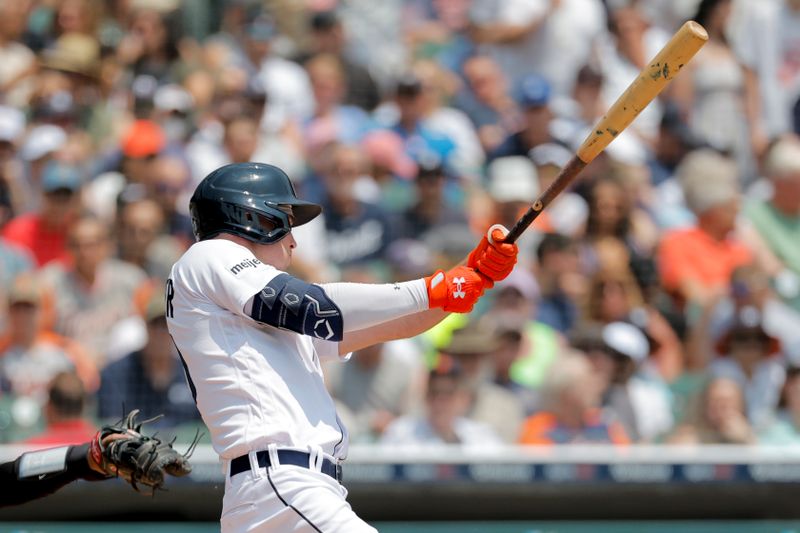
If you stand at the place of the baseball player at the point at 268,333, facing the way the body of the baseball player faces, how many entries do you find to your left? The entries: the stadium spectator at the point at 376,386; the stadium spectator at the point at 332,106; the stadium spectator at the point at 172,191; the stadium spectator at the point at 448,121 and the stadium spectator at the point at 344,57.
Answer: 5

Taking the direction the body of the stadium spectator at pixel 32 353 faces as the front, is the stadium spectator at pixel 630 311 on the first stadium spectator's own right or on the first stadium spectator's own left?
on the first stadium spectator's own left

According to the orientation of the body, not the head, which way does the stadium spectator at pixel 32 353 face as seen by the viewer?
toward the camera

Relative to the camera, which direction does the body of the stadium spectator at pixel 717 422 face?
toward the camera

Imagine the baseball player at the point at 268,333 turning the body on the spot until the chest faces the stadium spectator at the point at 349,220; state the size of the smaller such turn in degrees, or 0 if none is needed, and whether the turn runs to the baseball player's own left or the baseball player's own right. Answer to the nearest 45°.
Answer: approximately 90° to the baseball player's own left

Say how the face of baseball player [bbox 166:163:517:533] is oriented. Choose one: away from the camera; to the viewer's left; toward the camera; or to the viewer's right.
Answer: to the viewer's right

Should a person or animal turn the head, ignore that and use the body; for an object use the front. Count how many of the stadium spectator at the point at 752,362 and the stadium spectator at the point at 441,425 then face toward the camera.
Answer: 2

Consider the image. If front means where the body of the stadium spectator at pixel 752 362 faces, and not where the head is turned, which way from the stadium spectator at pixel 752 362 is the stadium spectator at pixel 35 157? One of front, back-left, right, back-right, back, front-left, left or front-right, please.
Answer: right

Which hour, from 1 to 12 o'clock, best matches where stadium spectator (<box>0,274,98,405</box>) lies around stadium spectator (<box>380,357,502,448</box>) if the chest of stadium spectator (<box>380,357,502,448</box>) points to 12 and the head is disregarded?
stadium spectator (<box>0,274,98,405</box>) is roughly at 3 o'clock from stadium spectator (<box>380,357,502,448</box>).

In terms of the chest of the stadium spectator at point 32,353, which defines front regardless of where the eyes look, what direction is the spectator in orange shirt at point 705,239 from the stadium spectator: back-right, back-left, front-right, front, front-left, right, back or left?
left
